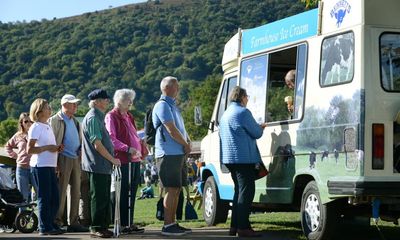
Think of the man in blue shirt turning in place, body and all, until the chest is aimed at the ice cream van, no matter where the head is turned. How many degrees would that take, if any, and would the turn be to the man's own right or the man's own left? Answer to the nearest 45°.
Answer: approximately 45° to the man's own right

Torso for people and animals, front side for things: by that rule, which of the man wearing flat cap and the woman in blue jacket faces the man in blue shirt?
the man wearing flat cap

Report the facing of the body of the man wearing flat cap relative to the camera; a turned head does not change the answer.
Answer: to the viewer's right

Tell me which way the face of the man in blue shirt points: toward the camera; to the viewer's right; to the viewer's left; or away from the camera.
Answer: to the viewer's right

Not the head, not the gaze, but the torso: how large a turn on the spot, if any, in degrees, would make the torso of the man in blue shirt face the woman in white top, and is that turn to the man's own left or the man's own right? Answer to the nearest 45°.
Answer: approximately 180°

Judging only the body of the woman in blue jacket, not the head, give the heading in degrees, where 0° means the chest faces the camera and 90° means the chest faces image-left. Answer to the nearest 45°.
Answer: approximately 225°

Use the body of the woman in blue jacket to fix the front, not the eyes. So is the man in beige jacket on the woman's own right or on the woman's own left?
on the woman's own left

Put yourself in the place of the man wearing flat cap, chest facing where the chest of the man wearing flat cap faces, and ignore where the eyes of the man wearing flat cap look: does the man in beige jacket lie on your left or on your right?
on your left

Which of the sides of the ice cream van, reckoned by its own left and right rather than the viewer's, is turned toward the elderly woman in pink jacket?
front

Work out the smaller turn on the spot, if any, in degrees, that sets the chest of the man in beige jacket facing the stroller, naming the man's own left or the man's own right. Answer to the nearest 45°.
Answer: approximately 180°

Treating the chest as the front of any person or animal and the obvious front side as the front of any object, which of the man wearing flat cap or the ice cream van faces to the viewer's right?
the man wearing flat cap

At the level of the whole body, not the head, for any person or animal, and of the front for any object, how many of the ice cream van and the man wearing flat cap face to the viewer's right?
1

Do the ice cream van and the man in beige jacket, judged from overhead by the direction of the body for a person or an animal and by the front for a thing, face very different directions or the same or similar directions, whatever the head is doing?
very different directions

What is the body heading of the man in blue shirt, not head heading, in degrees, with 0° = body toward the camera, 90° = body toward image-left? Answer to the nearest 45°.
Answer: approximately 270°

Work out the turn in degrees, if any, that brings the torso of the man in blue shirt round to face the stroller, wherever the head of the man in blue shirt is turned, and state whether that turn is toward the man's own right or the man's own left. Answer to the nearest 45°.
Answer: approximately 135° to the man's own left
